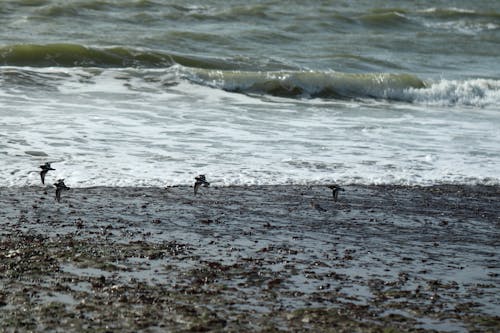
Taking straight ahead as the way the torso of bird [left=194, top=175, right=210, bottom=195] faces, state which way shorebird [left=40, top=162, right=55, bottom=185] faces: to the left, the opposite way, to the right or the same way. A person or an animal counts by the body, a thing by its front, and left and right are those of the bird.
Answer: the same way
